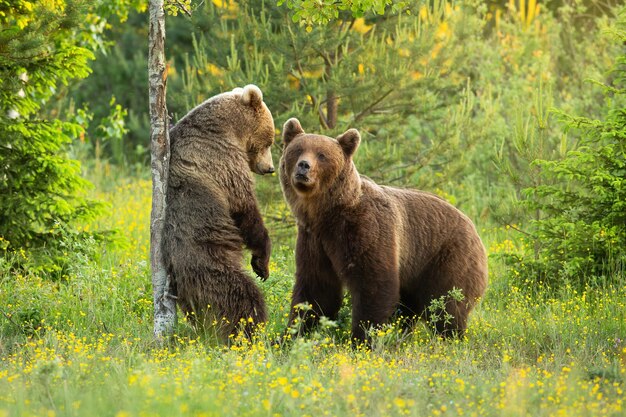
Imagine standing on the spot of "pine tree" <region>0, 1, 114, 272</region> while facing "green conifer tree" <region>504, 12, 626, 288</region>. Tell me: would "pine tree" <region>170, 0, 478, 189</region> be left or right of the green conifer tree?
left

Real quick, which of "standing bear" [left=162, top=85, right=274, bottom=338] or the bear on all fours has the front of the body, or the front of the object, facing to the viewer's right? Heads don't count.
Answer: the standing bear

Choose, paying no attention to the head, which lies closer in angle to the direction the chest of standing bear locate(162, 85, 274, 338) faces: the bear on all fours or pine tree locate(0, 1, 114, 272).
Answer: the bear on all fours

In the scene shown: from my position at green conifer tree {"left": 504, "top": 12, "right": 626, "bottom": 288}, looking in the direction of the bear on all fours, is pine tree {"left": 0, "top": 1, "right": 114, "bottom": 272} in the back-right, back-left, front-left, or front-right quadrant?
front-right

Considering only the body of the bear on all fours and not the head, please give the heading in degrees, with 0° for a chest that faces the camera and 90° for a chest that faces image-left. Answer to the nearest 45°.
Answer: approximately 45°

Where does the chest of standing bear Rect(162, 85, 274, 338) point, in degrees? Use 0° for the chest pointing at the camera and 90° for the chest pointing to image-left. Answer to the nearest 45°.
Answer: approximately 270°

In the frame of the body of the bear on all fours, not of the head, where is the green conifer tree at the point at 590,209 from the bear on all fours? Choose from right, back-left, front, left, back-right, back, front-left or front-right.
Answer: back

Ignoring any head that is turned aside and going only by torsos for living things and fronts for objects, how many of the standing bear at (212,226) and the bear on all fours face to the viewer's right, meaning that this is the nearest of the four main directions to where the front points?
1

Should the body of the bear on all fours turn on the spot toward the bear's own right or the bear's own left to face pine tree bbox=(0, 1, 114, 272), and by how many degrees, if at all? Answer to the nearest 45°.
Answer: approximately 45° to the bear's own right

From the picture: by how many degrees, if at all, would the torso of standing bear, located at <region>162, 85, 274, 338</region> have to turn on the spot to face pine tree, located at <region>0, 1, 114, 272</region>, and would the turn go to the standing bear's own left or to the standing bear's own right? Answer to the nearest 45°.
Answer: approximately 135° to the standing bear's own left

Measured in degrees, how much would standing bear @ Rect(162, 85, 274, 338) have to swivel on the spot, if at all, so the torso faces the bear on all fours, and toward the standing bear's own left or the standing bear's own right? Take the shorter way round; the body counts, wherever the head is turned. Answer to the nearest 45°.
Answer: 0° — it already faces it

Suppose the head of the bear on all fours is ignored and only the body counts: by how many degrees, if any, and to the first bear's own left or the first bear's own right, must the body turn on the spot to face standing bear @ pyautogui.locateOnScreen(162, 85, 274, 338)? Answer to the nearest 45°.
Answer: approximately 45° to the first bear's own right

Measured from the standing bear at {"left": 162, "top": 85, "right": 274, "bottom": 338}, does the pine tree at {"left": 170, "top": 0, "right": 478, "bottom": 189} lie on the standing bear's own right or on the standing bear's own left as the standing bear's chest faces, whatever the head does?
on the standing bear's own left
